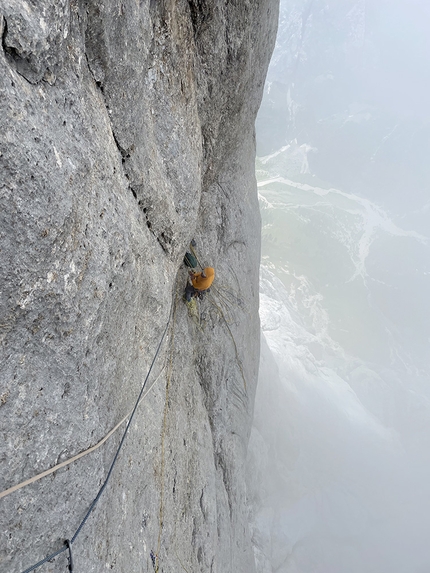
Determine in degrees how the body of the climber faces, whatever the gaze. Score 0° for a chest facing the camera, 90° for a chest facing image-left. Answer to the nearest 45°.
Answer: approximately 90°
